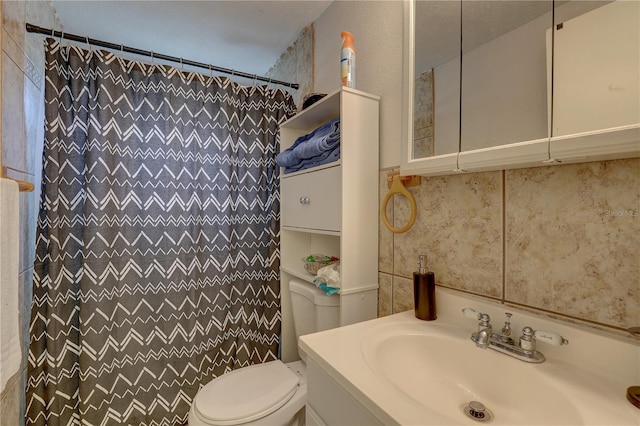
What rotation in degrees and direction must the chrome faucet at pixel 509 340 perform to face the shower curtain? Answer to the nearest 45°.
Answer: approximately 45° to its right

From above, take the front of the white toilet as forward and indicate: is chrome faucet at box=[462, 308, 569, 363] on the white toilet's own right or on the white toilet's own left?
on the white toilet's own left

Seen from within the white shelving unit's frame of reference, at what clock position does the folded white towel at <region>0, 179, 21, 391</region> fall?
The folded white towel is roughly at 1 o'clock from the white shelving unit.

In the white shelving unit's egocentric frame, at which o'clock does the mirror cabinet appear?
The mirror cabinet is roughly at 9 o'clock from the white shelving unit.
